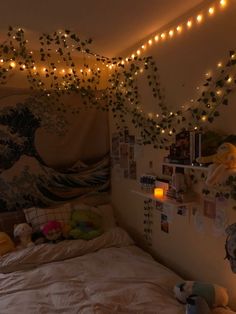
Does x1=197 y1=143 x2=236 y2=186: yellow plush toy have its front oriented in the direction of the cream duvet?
yes

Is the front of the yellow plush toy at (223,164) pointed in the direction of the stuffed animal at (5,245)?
yes

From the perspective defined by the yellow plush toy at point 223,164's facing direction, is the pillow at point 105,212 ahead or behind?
ahead

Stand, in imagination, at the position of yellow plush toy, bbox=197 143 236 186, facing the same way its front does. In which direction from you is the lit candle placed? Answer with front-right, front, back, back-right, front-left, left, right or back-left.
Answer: front-right

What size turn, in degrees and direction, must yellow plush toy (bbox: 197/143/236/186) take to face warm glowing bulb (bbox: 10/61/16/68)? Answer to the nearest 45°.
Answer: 0° — it already faces it

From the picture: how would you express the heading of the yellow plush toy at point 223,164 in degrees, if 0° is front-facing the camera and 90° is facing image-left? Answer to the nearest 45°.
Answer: approximately 90°

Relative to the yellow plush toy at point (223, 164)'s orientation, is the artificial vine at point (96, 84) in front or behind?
in front
